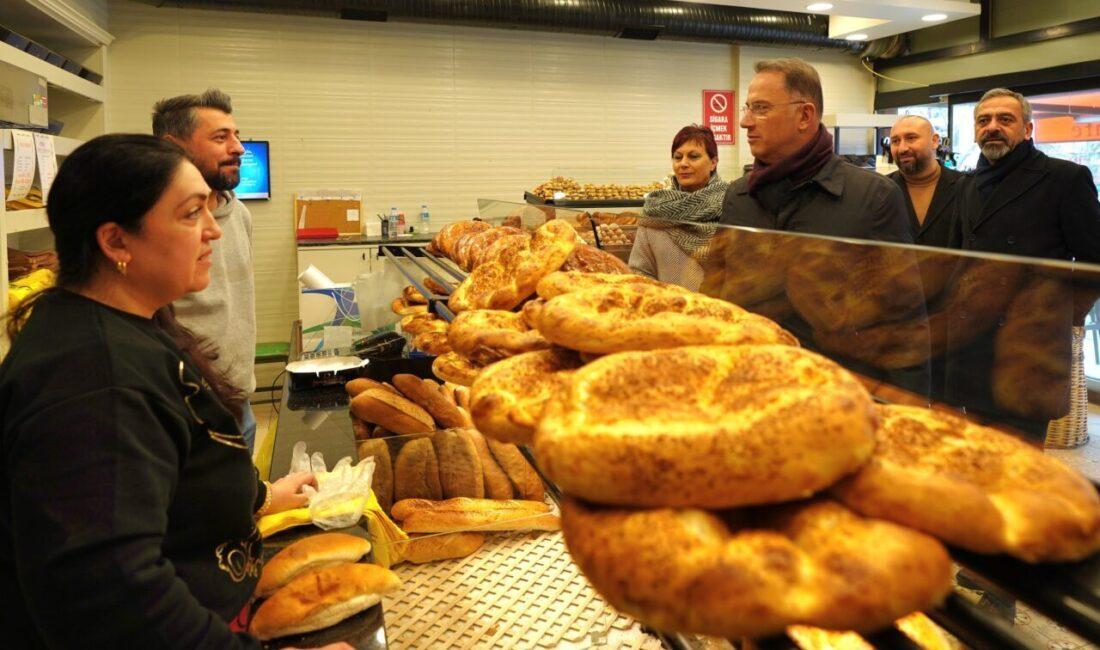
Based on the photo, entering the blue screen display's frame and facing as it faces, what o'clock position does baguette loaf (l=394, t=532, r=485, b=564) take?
The baguette loaf is roughly at 12 o'clock from the blue screen display.

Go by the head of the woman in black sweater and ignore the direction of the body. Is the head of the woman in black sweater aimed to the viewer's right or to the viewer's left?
to the viewer's right

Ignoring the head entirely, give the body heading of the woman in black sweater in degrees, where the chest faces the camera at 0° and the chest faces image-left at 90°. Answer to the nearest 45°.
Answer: approximately 270°

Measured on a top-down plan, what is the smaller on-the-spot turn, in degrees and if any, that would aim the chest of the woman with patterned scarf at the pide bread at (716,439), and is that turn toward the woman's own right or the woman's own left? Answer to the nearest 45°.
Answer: approximately 45° to the woman's own left

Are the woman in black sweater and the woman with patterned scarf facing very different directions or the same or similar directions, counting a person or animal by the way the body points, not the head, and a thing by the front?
very different directions

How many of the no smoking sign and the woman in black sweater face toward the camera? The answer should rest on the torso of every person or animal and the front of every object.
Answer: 1

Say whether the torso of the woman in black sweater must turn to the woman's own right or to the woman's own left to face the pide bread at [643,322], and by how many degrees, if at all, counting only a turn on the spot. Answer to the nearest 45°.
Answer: approximately 45° to the woman's own right

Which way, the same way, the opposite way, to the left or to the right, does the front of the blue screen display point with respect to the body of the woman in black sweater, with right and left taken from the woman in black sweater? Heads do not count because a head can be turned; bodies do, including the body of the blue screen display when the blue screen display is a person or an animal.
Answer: to the right

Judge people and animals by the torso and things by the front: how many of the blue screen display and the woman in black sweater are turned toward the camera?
1

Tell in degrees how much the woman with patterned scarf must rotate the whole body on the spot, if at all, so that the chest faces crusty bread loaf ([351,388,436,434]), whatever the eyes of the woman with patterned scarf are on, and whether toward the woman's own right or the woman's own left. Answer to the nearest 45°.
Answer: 0° — they already face it

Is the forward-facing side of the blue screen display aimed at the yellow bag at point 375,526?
yes
